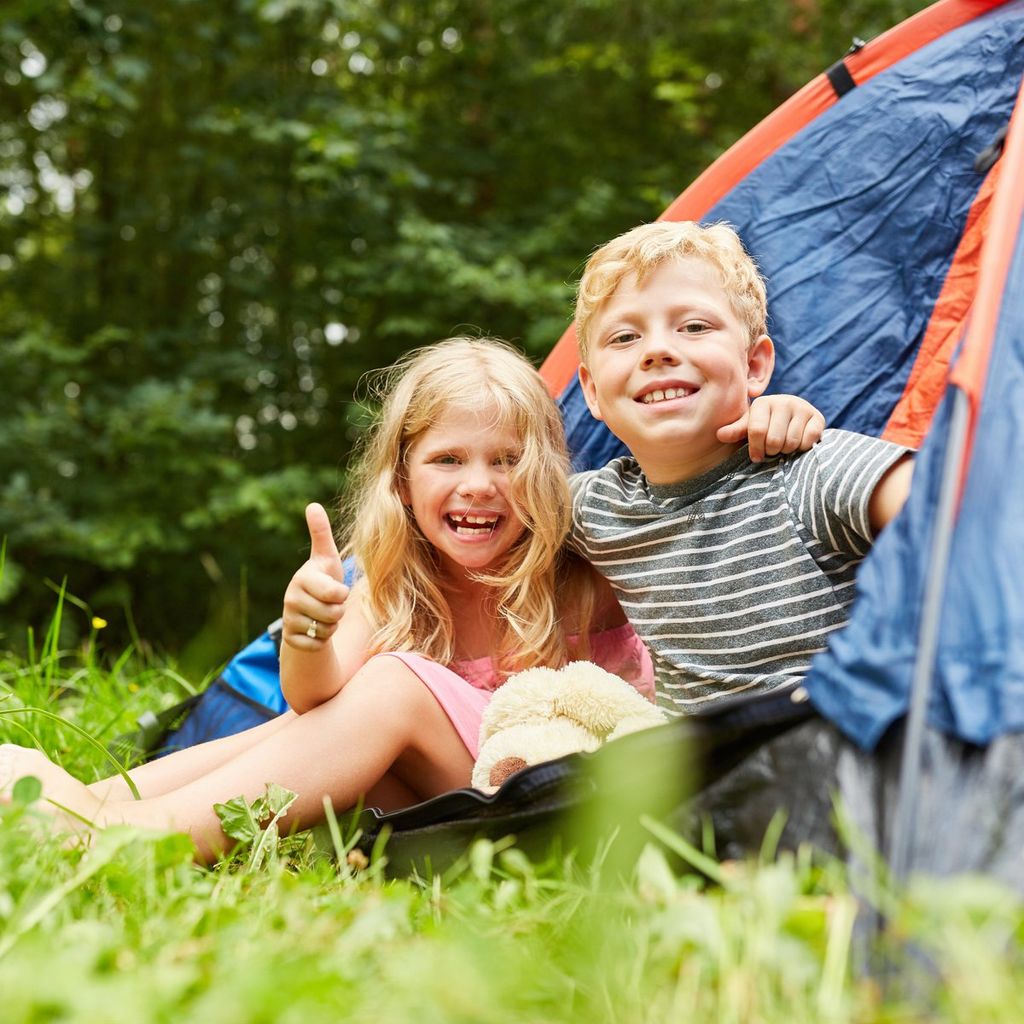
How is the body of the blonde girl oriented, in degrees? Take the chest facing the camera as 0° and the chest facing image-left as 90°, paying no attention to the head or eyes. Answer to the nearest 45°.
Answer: approximately 45°

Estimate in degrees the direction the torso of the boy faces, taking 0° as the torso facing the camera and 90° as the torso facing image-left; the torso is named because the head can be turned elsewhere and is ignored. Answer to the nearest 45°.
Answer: approximately 0°
